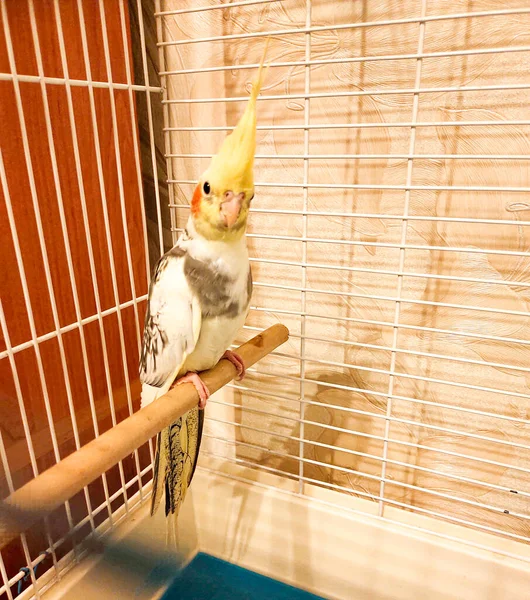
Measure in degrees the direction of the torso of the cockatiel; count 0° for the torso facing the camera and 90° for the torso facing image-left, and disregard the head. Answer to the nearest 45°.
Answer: approximately 315°
